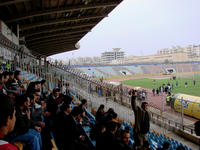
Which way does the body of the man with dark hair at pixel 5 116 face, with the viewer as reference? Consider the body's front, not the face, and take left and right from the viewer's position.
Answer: facing away from the viewer and to the right of the viewer

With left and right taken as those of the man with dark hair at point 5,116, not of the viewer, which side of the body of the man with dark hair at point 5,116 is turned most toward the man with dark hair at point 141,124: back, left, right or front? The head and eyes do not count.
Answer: front

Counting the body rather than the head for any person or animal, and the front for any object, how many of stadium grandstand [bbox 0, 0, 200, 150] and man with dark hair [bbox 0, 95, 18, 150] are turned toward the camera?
0

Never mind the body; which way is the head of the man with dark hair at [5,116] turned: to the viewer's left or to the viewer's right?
to the viewer's right

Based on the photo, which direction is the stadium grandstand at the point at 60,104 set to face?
to the viewer's right
